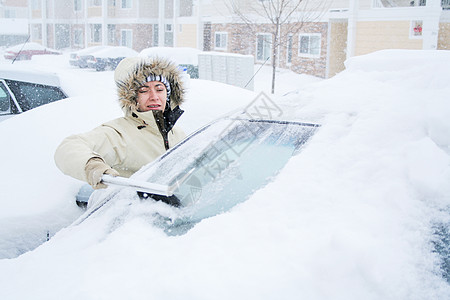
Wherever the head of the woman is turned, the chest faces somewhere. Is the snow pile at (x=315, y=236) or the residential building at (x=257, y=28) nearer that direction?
the snow pile

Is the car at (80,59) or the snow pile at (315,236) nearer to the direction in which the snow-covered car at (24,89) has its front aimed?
the snow pile

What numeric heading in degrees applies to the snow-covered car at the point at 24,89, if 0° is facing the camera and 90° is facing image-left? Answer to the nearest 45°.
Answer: approximately 90°

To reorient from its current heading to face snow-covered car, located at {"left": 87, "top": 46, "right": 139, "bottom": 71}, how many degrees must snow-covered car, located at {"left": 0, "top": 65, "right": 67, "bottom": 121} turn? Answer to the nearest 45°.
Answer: approximately 90° to its right
